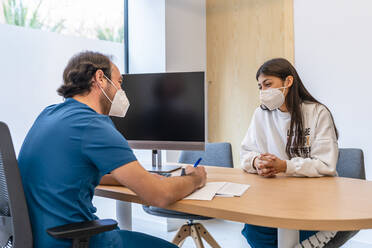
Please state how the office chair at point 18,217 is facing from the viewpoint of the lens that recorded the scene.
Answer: facing away from the viewer and to the right of the viewer

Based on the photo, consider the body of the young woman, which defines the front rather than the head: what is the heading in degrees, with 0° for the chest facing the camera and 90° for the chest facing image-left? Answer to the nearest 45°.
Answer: approximately 45°

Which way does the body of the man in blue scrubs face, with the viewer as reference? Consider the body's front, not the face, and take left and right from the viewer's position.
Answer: facing away from the viewer and to the right of the viewer

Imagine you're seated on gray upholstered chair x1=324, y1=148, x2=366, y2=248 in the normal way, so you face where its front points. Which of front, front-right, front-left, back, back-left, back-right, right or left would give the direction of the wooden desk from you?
front-left

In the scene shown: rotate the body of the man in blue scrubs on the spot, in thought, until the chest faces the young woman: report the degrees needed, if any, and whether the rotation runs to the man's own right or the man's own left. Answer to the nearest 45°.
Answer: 0° — they already face them

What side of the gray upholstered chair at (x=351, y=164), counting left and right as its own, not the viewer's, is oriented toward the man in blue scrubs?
front

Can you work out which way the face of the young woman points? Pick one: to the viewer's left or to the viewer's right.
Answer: to the viewer's left

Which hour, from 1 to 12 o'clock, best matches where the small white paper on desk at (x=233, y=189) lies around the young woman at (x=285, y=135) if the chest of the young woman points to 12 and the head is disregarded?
The small white paper on desk is roughly at 11 o'clock from the young woman.
